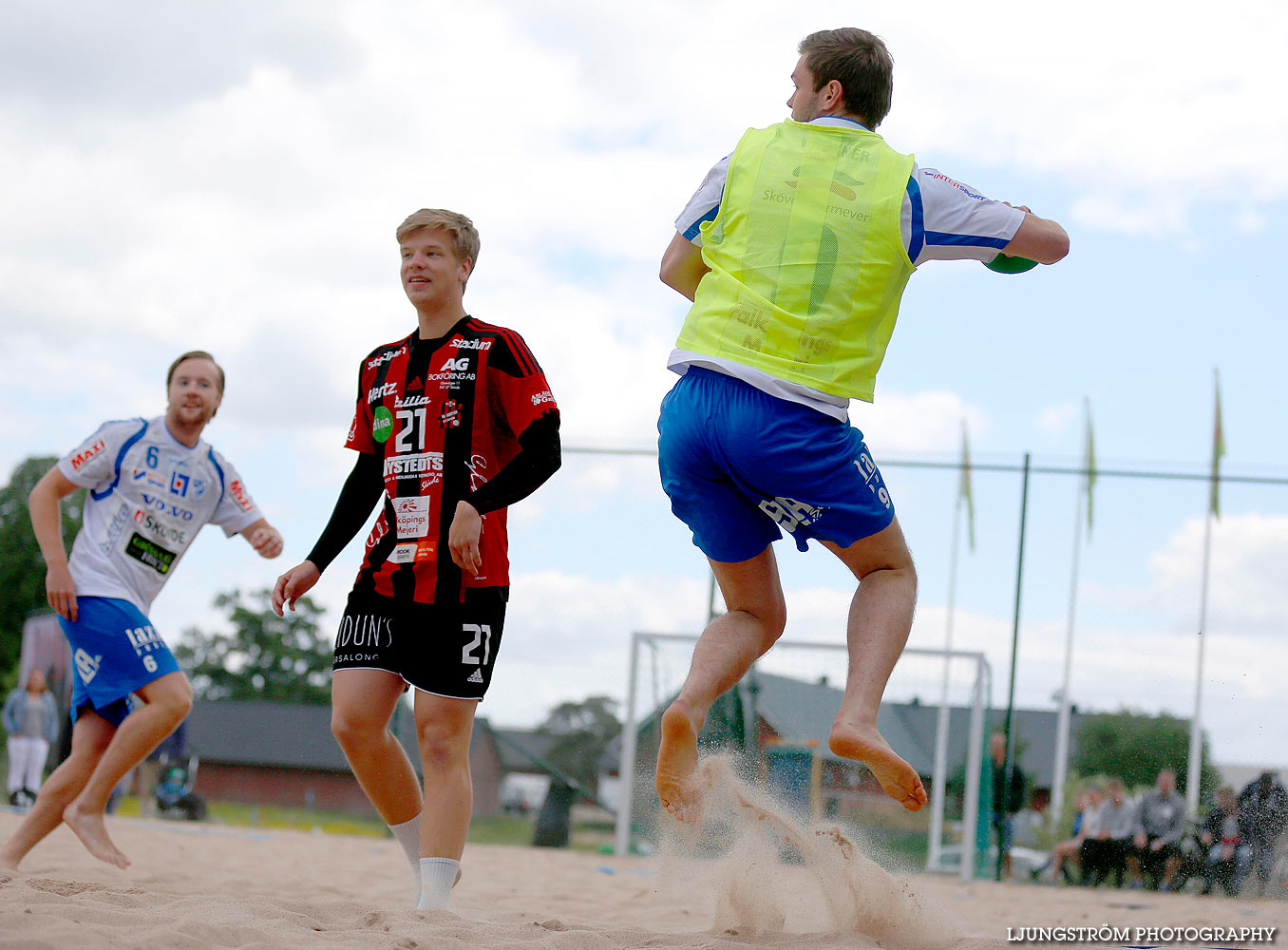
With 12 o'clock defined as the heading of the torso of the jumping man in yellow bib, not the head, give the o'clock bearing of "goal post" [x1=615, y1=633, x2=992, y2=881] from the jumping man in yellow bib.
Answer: The goal post is roughly at 12 o'clock from the jumping man in yellow bib.

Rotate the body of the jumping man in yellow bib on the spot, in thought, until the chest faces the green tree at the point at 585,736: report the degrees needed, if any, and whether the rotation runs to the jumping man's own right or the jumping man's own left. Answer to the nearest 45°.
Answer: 0° — they already face it

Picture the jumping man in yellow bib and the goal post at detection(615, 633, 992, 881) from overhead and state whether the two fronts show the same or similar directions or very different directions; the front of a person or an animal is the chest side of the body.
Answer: very different directions

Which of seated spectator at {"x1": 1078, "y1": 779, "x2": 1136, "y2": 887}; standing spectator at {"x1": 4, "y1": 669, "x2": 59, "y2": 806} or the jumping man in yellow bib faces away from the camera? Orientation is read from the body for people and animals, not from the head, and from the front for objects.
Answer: the jumping man in yellow bib
